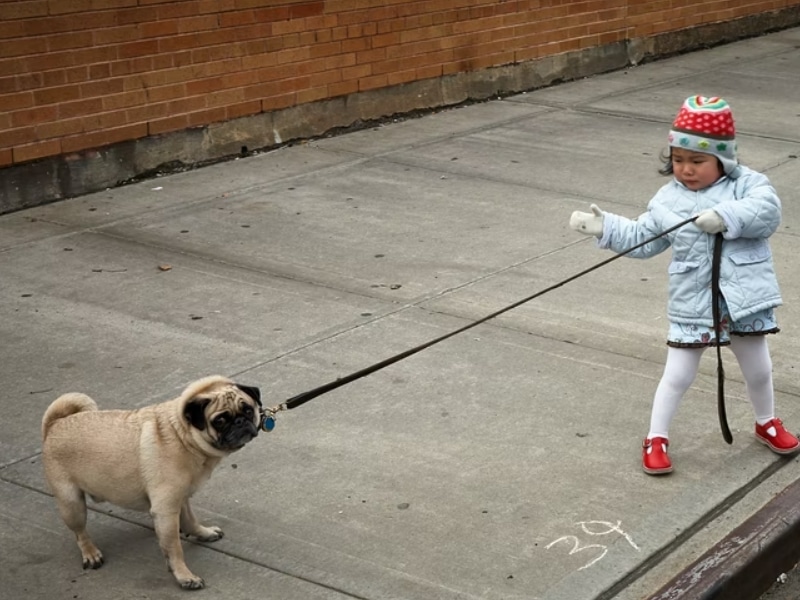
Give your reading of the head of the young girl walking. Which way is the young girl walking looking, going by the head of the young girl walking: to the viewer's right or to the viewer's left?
to the viewer's left

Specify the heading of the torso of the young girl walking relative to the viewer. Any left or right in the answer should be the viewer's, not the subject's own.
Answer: facing the viewer

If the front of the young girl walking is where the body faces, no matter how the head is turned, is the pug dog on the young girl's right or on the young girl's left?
on the young girl's right
